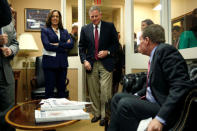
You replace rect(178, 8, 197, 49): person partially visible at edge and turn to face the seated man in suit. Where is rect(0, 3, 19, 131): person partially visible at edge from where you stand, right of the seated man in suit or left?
right

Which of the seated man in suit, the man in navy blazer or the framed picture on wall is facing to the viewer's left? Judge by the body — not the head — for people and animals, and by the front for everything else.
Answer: the seated man in suit

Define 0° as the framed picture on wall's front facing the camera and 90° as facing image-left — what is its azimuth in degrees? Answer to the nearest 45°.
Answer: approximately 0°

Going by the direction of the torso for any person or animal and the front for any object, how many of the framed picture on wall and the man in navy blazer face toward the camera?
2

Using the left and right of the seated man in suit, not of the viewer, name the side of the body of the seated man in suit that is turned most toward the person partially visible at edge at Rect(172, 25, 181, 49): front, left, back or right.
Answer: right

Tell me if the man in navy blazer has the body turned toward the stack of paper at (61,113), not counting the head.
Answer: yes

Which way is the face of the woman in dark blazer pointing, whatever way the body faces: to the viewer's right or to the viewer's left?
to the viewer's right

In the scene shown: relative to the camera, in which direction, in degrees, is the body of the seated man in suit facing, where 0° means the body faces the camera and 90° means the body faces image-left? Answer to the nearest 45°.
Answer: approximately 90°
